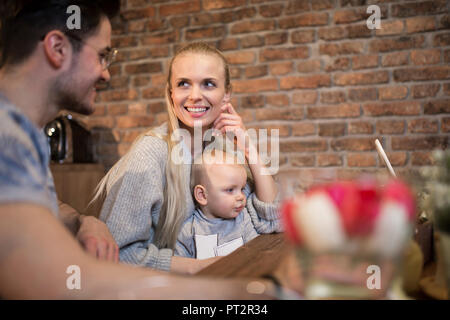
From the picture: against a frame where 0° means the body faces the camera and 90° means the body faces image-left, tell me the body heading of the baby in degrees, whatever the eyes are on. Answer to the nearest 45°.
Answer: approximately 315°

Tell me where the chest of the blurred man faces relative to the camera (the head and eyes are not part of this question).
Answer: to the viewer's right

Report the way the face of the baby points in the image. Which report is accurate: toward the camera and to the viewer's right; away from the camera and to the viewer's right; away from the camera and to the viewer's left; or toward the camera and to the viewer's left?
toward the camera and to the viewer's right

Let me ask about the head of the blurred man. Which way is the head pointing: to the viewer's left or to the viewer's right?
to the viewer's right

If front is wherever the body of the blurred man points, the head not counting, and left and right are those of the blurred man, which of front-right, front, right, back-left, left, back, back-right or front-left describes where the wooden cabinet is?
left

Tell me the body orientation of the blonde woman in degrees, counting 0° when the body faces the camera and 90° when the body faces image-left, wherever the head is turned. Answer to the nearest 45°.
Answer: approximately 315°

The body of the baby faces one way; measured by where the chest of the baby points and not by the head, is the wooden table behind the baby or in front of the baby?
in front

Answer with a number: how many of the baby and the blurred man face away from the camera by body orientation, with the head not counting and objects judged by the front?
0

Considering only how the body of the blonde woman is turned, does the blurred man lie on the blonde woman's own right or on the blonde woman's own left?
on the blonde woman's own right

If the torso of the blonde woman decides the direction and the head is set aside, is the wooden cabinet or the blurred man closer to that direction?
the blurred man

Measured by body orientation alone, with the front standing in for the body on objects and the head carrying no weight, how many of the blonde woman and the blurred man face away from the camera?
0

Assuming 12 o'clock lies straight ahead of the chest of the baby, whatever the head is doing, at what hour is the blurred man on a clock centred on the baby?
The blurred man is roughly at 2 o'clock from the baby.

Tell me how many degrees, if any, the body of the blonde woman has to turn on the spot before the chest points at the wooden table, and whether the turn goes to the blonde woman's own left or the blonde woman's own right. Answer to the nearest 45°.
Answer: approximately 45° to the blonde woman's own right
